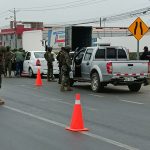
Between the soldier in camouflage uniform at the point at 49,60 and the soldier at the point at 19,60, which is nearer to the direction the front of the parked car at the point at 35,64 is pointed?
the soldier

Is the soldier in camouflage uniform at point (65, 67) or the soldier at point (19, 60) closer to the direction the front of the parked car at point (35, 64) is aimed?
the soldier

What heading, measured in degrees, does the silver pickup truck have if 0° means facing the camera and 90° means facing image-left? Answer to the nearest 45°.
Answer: approximately 135°

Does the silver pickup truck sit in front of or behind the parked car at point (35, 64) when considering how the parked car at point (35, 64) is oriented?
behind

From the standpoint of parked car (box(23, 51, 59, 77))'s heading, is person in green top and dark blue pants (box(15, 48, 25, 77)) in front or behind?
in front
